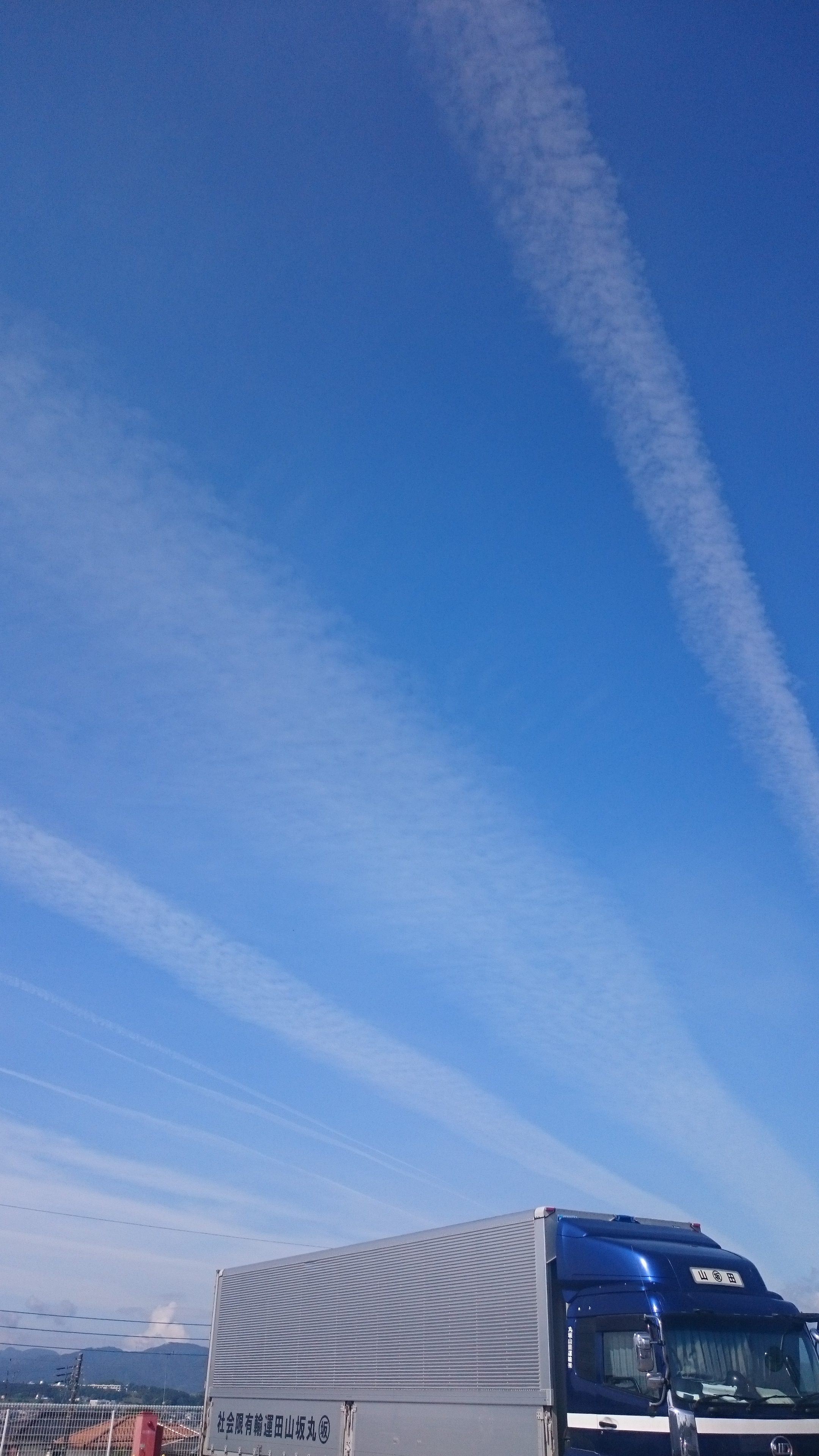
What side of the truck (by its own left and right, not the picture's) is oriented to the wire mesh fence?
back

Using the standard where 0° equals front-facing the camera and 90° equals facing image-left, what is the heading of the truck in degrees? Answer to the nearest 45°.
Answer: approximately 315°
